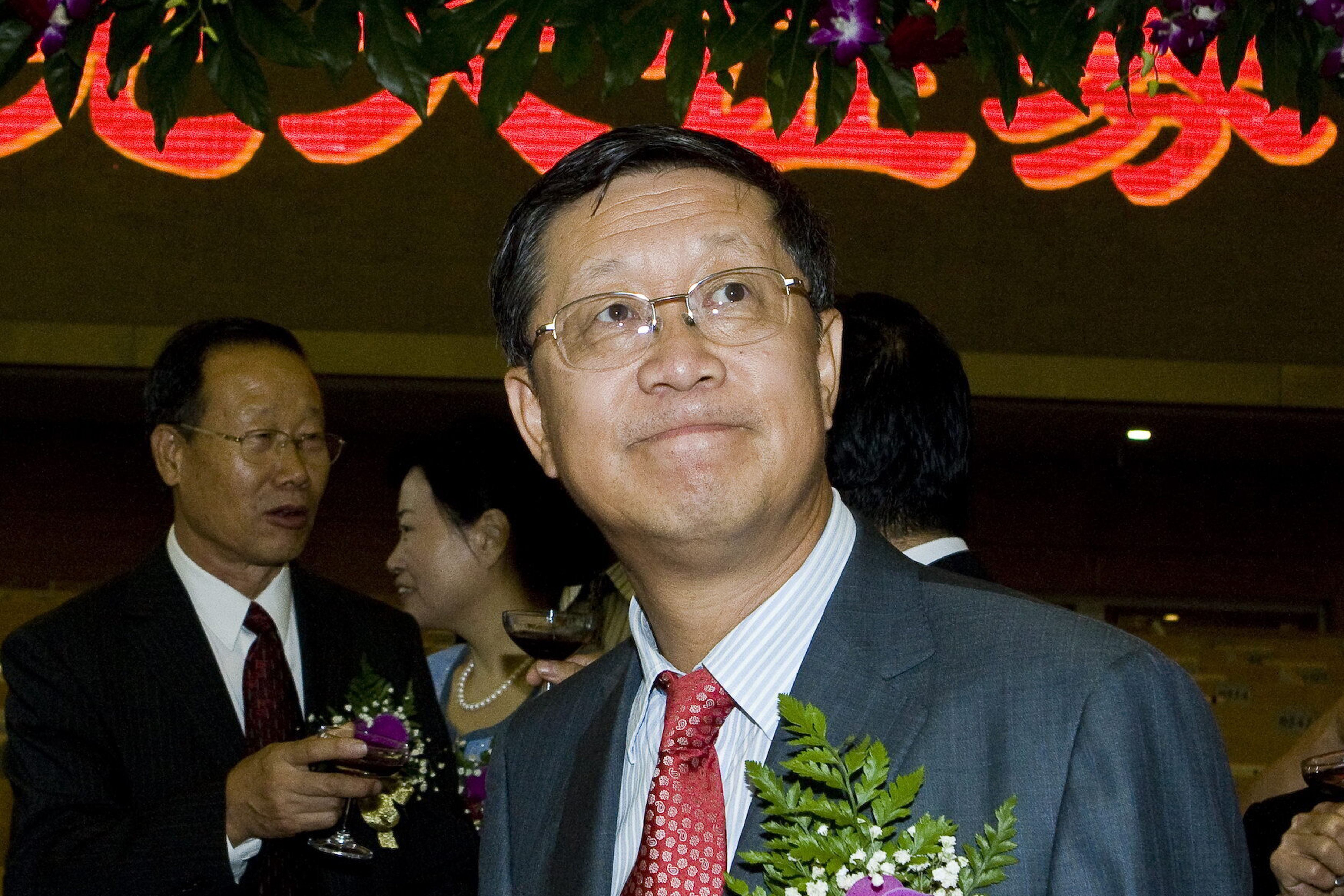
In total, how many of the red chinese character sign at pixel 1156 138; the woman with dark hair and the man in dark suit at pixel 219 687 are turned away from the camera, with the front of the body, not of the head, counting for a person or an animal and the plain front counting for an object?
0

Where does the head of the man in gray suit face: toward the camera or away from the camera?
toward the camera

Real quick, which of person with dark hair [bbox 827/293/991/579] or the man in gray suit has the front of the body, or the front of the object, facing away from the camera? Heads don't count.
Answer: the person with dark hair

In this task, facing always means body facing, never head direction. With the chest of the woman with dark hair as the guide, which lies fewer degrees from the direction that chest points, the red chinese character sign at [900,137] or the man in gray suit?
the man in gray suit

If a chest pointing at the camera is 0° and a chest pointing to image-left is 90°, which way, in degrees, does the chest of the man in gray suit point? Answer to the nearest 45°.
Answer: approximately 45°

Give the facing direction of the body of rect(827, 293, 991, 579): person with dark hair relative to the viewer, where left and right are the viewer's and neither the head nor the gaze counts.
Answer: facing away from the viewer

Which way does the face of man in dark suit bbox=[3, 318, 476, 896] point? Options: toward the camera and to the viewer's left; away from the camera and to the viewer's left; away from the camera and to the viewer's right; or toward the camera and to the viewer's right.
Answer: toward the camera and to the viewer's right

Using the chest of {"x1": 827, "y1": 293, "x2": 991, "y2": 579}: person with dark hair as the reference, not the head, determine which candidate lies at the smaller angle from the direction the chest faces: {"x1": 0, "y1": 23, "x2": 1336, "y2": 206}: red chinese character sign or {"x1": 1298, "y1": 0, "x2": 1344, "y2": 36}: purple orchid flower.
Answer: the red chinese character sign

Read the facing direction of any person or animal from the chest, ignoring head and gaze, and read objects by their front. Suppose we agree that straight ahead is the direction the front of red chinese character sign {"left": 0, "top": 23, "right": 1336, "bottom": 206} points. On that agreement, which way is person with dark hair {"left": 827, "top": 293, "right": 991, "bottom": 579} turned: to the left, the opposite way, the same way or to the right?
the opposite way

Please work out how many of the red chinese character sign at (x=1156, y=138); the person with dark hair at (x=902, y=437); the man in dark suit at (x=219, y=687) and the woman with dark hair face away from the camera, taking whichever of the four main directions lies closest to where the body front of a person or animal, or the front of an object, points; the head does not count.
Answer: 1

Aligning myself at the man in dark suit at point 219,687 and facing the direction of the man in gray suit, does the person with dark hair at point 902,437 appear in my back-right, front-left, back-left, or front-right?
front-left

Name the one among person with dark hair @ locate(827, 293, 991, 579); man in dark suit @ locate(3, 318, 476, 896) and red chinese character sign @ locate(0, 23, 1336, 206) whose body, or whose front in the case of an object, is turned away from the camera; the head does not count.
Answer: the person with dark hair

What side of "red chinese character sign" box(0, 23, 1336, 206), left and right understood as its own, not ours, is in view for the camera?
front

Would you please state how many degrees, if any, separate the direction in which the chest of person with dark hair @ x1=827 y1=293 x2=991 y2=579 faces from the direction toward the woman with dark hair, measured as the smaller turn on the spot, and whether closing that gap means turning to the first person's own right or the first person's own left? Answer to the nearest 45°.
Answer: approximately 45° to the first person's own left

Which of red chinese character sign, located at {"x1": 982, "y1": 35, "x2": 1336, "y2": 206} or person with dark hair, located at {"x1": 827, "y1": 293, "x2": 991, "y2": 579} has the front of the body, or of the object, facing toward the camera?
the red chinese character sign

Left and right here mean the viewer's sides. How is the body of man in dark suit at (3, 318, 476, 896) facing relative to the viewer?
facing the viewer and to the right of the viewer

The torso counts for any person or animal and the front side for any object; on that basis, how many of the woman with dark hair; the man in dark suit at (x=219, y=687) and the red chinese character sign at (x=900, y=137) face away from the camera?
0

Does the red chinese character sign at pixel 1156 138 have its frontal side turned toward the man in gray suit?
yes

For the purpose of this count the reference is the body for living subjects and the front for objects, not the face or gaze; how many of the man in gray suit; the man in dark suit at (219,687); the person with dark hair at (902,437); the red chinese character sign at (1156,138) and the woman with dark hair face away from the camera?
1
